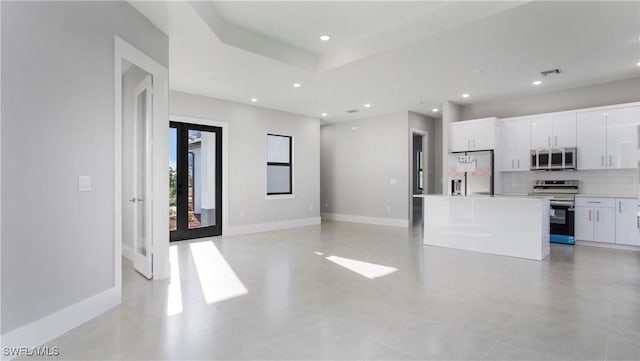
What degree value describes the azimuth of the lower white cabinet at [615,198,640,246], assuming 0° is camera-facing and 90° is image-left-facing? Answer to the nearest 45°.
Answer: approximately 0°

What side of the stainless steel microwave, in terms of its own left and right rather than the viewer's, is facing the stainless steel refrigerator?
right

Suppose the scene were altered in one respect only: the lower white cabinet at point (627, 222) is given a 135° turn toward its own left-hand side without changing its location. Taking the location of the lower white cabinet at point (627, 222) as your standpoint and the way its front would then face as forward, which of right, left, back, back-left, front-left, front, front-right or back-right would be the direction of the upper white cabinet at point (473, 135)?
back-left

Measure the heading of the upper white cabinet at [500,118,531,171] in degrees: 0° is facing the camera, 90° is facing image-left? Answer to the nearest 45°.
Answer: approximately 0°

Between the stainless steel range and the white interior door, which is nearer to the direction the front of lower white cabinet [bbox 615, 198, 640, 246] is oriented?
the white interior door

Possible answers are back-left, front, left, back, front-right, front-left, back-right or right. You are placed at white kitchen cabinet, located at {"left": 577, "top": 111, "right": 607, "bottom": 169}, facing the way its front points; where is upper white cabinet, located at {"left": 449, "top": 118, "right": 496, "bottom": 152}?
right
